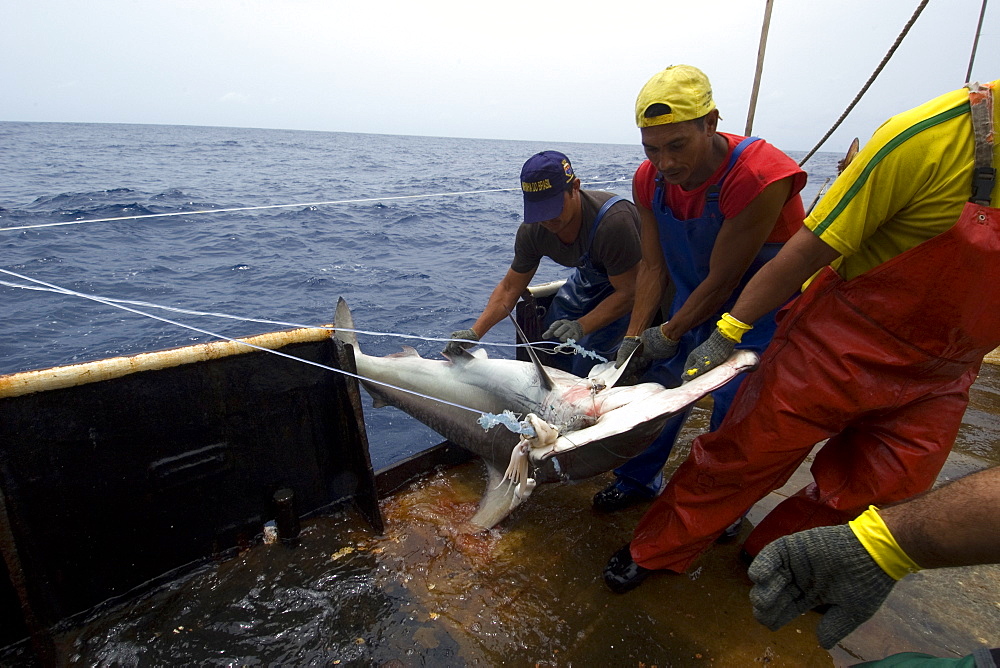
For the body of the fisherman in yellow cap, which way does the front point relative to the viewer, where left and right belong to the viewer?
facing the viewer and to the left of the viewer

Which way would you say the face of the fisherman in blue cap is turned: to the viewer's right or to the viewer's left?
to the viewer's left

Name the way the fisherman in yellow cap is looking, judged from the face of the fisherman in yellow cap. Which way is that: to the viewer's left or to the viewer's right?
to the viewer's left

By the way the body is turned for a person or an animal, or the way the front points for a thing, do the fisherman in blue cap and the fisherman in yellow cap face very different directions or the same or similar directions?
same or similar directions

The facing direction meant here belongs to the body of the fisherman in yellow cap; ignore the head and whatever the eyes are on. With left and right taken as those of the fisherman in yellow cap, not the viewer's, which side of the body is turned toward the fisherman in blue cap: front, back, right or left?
right

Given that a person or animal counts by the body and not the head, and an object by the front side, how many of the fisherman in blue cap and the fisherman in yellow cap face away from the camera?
0

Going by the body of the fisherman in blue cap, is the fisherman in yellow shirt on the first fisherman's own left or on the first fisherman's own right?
on the first fisherman's own left
